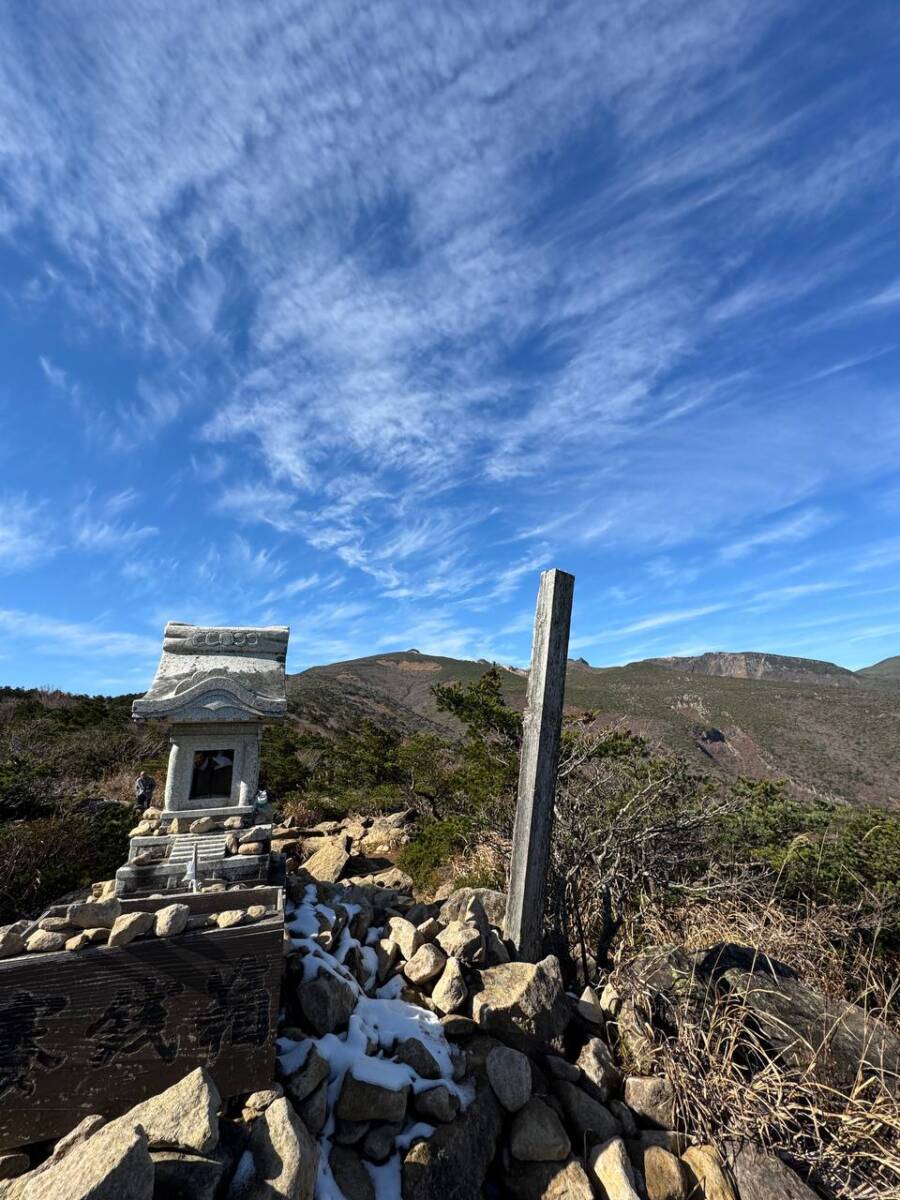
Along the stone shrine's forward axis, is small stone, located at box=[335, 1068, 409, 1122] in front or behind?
in front

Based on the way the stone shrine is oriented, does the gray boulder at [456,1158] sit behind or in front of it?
in front

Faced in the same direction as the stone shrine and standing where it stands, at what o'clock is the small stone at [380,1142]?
The small stone is roughly at 11 o'clock from the stone shrine.

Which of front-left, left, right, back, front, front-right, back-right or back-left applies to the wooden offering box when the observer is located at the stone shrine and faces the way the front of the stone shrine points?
front

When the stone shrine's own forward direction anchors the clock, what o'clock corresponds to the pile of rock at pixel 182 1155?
The pile of rock is roughly at 12 o'clock from the stone shrine.

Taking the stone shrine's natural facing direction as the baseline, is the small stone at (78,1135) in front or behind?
in front

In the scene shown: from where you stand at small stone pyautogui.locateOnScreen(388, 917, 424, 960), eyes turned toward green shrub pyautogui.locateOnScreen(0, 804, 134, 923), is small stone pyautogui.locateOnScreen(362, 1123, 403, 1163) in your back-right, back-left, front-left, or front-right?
back-left

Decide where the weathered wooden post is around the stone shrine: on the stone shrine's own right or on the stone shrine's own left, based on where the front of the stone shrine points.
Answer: on the stone shrine's own left

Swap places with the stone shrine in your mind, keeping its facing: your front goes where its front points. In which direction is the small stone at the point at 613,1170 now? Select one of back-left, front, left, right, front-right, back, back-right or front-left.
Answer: front-left

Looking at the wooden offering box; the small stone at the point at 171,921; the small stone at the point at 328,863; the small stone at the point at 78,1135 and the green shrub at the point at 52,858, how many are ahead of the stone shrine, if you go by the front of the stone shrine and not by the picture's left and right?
3

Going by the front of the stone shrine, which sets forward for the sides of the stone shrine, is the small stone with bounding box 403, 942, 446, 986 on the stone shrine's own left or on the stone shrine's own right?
on the stone shrine's own left

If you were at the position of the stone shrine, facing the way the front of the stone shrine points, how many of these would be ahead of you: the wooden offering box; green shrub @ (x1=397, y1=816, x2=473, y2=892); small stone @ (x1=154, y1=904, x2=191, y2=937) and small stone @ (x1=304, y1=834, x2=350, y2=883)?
2

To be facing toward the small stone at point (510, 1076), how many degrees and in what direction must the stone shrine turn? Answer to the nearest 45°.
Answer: approximately 45° to its left

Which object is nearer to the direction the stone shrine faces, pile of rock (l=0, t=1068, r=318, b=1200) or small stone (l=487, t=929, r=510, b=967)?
the pile of rock

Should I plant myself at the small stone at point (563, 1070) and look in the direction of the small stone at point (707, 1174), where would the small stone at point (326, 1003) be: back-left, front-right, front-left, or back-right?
back-right

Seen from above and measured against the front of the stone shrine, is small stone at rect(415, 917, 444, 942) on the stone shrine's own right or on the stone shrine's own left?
on the stone shrine's own left

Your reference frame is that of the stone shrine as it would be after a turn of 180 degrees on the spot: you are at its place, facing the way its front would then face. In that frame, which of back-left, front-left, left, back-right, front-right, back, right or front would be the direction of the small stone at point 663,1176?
back-right

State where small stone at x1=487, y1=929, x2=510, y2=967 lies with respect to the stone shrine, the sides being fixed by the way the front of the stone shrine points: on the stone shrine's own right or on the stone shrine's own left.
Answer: on the stone shrine's own left

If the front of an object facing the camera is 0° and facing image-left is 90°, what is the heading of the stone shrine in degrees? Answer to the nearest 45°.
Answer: approximately 0°

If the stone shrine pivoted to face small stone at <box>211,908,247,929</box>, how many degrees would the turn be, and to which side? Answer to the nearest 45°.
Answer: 0° — it already faces it
